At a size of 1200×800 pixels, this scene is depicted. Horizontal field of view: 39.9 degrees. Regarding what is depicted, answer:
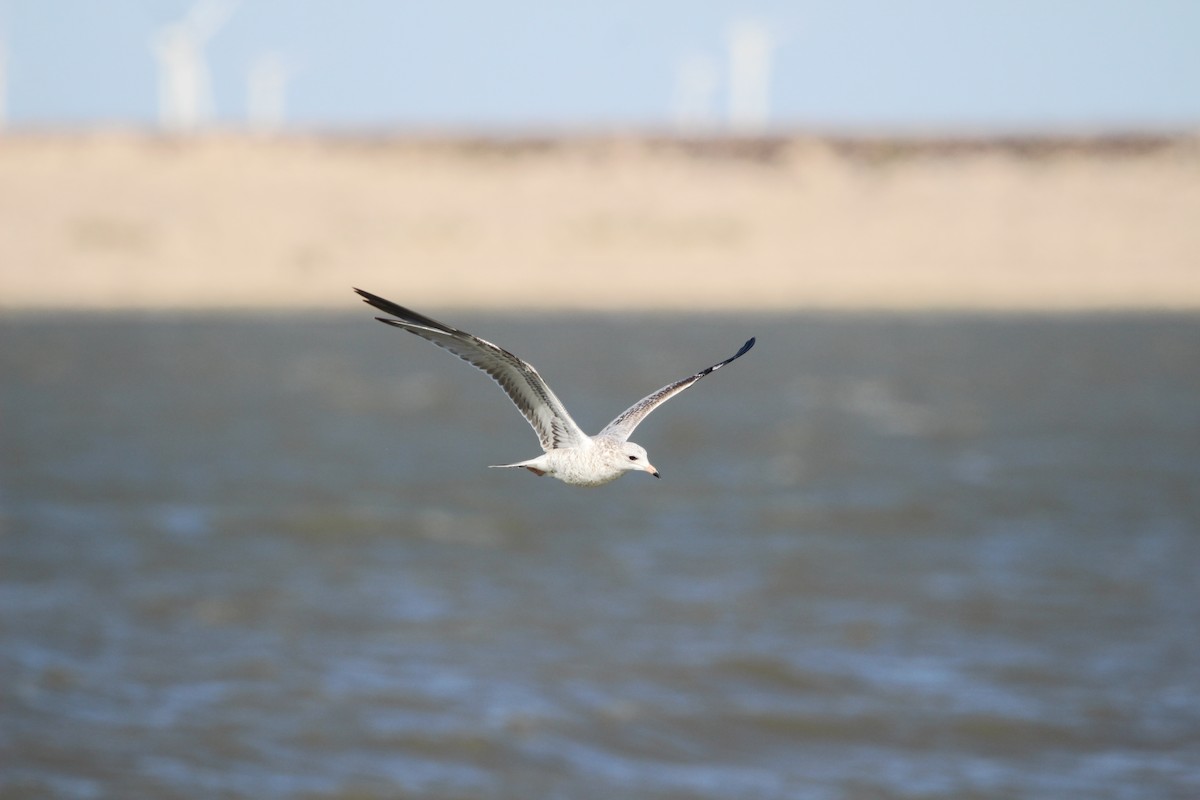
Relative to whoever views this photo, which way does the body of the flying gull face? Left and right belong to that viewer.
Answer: facing the viewer and to the right of the viewer
